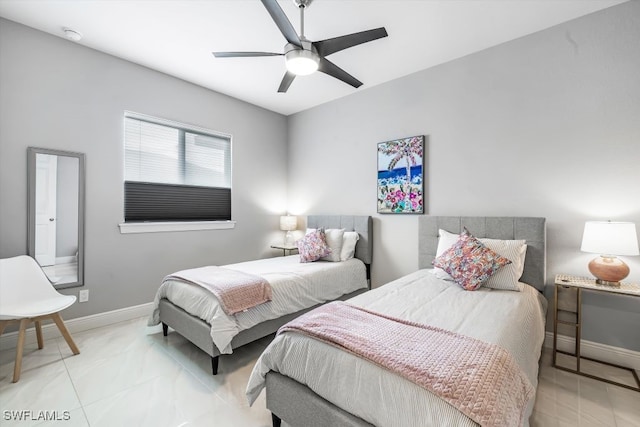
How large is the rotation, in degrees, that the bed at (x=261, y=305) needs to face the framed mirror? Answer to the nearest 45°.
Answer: approximately 45° to its right

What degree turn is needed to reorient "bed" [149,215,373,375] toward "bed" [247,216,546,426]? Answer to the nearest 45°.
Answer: approximately 90° to its left

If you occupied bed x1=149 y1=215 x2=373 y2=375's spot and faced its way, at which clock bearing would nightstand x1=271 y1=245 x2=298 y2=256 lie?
The nightstand is roughly at 5 o'clock from the bed.

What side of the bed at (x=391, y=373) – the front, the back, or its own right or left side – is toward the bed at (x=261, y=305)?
right

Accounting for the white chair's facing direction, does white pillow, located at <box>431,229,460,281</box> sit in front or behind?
in front

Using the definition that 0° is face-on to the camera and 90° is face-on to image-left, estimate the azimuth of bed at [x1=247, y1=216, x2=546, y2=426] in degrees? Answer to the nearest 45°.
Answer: approximately 45°

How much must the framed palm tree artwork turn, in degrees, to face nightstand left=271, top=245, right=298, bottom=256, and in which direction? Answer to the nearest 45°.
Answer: approximately 45° to its right

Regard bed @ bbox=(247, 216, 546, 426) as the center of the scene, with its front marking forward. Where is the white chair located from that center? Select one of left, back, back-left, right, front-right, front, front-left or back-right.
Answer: front-right

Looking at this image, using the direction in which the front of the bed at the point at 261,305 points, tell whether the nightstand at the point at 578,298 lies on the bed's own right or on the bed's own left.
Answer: on the bed's own left

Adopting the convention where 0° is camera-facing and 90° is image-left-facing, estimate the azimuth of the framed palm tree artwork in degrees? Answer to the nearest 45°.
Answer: approximately 45°

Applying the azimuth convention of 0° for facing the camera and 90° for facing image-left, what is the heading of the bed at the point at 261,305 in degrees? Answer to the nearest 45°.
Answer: approximately 45°

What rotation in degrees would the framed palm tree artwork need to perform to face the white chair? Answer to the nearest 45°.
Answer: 0° — it already faces it

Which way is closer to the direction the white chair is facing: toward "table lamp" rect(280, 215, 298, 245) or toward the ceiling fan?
the ceiling fan
